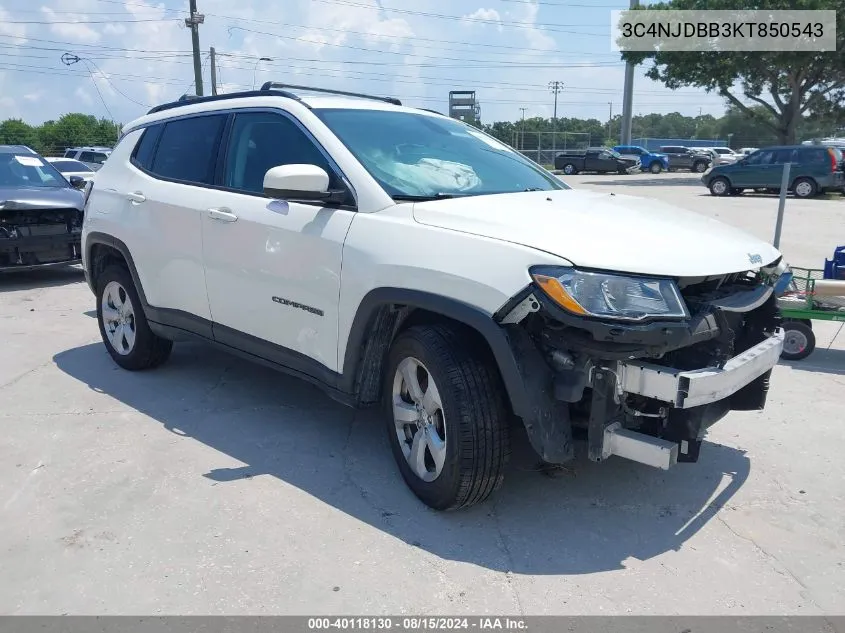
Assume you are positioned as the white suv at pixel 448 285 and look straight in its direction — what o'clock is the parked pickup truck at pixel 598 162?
The parked pickup truck is roughly at 8 o'clock from the white suv.

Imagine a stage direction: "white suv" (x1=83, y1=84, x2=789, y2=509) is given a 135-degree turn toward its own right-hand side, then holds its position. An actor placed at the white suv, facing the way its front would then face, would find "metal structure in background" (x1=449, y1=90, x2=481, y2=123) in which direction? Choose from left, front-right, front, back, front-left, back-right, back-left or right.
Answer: right

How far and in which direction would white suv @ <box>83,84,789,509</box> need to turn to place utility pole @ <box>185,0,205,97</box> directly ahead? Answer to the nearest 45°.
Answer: approximately 135° to its left

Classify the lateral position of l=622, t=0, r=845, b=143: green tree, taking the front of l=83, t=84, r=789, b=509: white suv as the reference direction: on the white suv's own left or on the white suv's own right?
on the white suv's own left

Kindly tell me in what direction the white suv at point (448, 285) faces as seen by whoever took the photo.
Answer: facing the viewer and to the right of the viewer

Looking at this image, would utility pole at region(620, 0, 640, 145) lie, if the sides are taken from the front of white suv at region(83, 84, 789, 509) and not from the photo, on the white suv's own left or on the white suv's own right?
on the white suv's own left

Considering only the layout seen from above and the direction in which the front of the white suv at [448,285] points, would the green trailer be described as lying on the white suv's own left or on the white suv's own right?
on the white suv's own left

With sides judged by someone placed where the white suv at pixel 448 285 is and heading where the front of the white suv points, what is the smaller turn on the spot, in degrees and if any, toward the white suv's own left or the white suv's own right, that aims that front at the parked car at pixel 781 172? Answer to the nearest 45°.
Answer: approximately 90° to the white suv's own left

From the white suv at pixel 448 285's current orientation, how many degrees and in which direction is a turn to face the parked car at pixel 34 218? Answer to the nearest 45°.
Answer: approximately 180°
